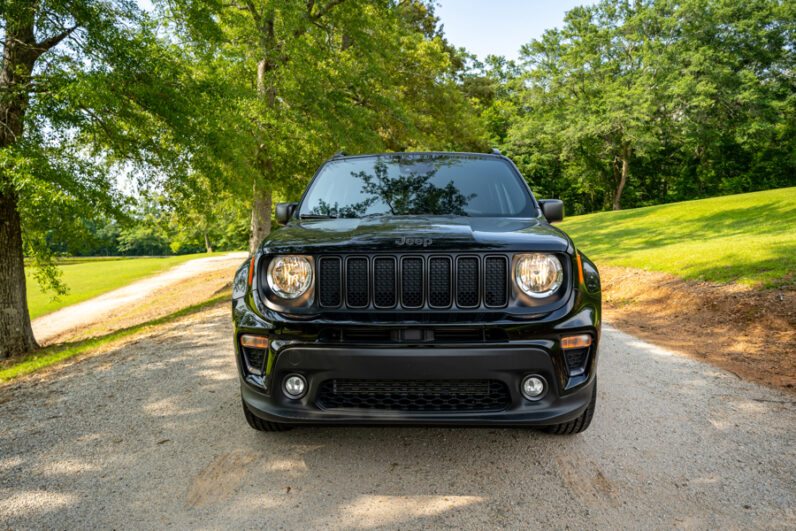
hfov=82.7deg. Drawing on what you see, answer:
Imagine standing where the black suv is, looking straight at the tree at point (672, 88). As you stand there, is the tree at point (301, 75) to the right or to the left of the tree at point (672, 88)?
left

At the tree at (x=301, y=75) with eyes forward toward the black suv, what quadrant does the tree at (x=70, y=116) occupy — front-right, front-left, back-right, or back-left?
front-right

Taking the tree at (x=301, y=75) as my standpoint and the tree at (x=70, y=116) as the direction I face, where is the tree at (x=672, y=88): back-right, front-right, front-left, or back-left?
back-left

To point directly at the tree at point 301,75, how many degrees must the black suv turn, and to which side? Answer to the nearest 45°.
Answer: approximately 180°

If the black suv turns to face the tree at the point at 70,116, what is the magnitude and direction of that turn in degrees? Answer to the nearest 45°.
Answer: approximately 135° to its right

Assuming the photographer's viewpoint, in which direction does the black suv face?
facing the viewer

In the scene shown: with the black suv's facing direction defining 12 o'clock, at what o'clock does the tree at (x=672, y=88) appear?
The tree is roughly at 7 o'clock from the black suv.
